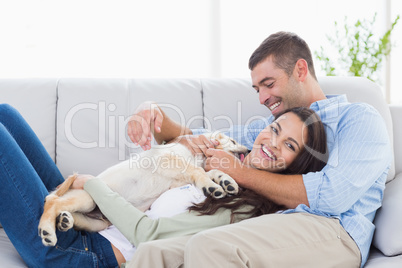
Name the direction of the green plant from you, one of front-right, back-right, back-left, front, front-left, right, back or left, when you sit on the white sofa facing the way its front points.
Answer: back-left

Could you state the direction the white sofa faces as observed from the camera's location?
facing the viewer
